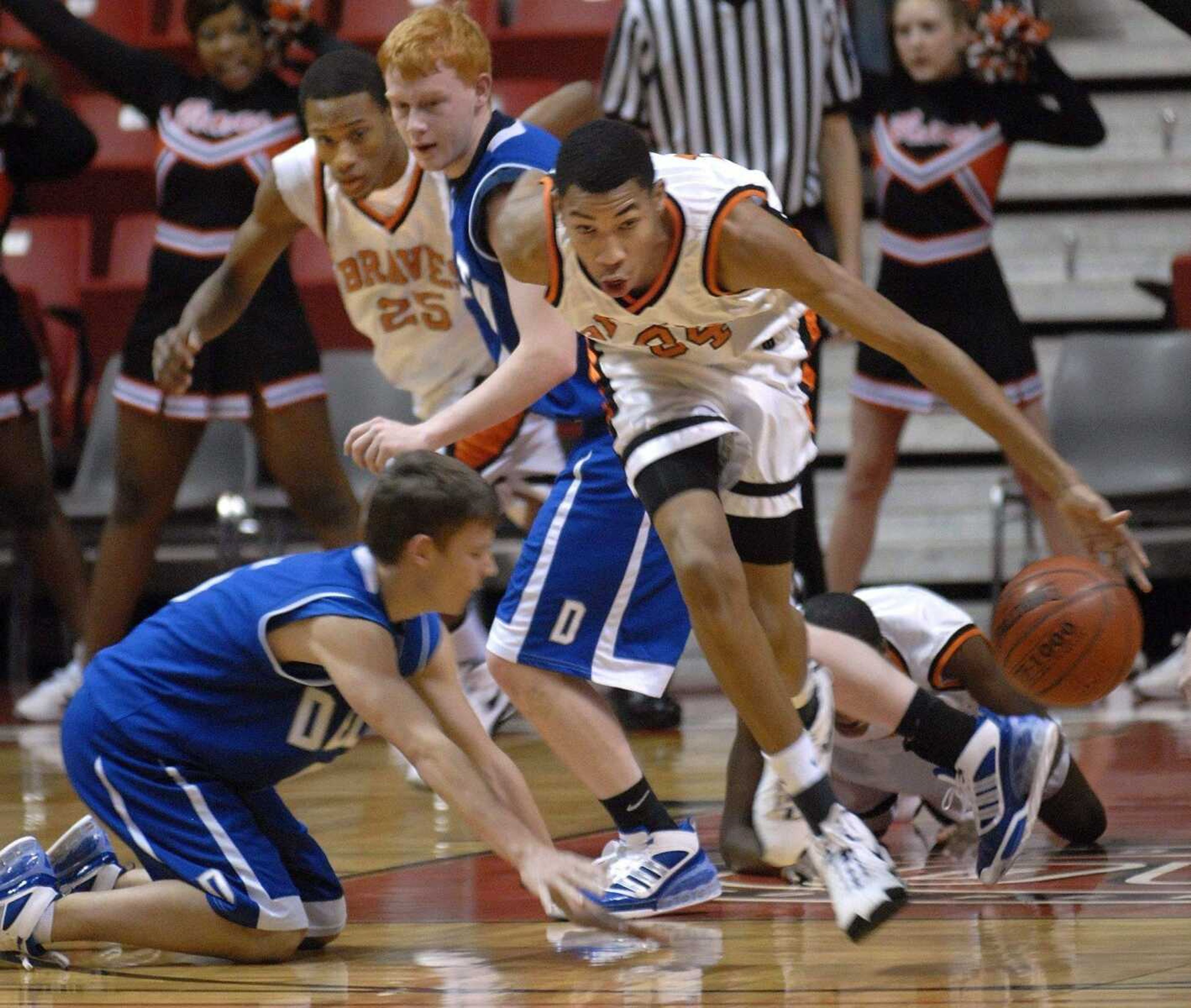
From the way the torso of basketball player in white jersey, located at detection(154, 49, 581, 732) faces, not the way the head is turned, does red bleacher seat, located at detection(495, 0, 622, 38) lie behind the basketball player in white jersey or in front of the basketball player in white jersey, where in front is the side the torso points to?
behind

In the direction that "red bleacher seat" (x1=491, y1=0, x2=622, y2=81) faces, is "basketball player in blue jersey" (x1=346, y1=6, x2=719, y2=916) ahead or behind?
ahead

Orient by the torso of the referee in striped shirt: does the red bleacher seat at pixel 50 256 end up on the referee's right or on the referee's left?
on the referee's right

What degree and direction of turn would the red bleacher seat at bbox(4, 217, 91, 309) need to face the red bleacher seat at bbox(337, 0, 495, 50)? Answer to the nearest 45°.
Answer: approximately 90° to its left

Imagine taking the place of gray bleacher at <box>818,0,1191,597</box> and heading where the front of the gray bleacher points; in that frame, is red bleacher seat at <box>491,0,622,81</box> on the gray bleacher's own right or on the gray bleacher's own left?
on the gray bleacher's own right

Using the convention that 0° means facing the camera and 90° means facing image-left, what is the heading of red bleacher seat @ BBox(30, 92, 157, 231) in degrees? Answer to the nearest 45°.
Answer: approximately 0°

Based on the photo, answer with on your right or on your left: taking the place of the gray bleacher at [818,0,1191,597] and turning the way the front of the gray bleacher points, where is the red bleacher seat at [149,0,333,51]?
on your right

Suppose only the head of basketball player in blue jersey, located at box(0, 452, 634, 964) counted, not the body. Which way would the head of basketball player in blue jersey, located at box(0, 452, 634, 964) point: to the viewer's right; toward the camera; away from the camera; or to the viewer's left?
to the viewer's right
